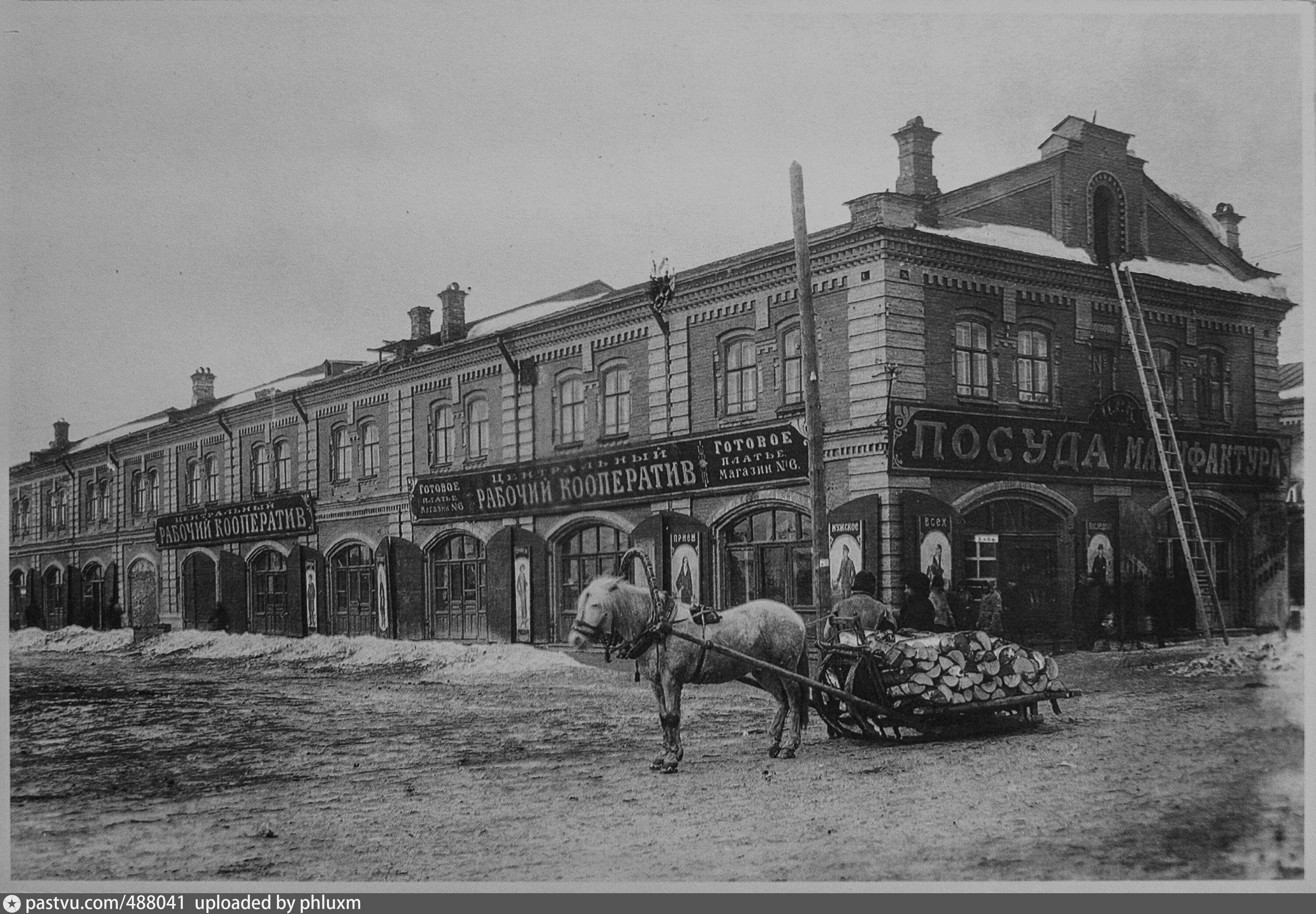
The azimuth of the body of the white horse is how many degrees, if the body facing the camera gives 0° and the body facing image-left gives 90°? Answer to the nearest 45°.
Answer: approximately 45°

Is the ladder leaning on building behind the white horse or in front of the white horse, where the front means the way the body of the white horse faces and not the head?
behind
